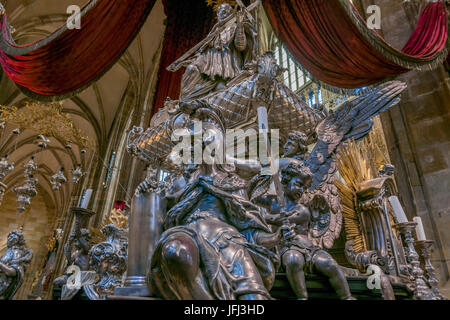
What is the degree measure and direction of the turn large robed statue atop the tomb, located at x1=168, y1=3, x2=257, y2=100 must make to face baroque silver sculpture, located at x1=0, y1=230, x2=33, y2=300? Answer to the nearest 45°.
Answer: approximately 45° to its right

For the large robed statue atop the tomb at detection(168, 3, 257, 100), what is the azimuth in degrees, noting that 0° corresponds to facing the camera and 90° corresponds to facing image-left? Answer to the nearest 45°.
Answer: approximately 45°

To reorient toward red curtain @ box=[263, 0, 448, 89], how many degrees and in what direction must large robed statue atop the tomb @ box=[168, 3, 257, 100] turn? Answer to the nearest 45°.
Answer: approximately 135° to its left

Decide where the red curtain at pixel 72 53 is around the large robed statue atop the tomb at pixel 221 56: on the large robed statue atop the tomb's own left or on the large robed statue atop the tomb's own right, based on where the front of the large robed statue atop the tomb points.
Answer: on the large robed statue atop the tomb's own right

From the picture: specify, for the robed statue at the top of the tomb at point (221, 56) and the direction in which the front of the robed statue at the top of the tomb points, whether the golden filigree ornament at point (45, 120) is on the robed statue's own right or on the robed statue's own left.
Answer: on the robed statue's own right

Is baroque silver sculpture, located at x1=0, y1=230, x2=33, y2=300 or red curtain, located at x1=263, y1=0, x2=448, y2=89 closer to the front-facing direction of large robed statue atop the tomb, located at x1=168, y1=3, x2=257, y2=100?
the baroque silver sculpture
